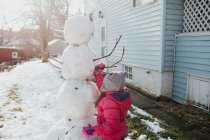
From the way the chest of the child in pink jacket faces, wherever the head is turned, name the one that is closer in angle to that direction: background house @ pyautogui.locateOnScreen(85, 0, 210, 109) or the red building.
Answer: the red building

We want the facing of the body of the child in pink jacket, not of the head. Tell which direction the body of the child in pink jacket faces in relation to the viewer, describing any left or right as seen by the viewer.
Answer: facing away from the viewer and to the left of the viewer

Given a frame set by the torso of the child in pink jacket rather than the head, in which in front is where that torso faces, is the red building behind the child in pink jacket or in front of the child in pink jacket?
in front

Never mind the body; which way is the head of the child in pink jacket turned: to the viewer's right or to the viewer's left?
to the viewer's left
